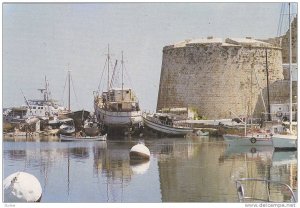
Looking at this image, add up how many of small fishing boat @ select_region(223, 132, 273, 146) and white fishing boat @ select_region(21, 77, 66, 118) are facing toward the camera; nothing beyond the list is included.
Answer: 0

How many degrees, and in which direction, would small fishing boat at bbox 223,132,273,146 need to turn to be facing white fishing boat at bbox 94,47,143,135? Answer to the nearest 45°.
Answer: approximately 45° to its right

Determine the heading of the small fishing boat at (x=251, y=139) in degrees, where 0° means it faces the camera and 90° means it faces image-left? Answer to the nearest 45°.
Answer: approximately 90°
